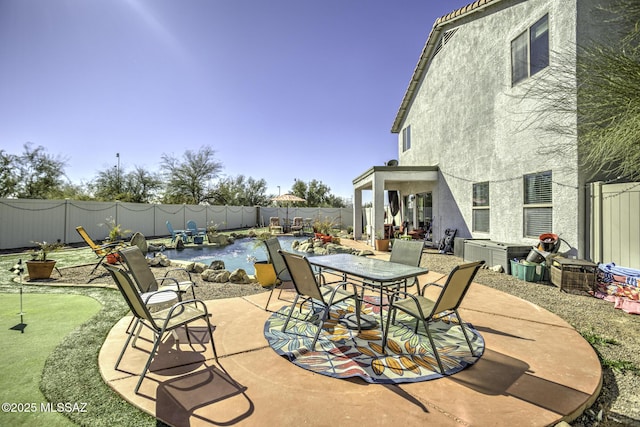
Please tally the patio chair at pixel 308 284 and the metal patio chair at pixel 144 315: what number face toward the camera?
0

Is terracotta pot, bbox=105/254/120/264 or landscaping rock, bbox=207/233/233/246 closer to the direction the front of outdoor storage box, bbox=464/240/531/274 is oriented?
the terracotta pot

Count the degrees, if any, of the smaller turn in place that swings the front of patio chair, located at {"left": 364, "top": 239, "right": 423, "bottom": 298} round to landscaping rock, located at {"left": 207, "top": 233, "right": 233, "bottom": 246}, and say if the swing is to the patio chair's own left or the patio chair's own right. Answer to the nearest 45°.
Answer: approximately 90° to the patio chair's own right

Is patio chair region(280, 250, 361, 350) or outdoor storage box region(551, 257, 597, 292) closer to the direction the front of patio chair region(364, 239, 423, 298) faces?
the patio chair

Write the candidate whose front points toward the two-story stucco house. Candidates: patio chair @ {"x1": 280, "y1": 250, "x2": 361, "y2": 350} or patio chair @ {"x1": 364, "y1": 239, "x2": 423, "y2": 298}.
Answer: patio chair @ {"x1": 280, "y1": 250, "x2": 361, "y2": 350}

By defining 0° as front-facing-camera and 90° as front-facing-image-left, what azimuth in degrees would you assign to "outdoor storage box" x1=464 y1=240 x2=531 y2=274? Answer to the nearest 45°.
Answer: approximately 45°

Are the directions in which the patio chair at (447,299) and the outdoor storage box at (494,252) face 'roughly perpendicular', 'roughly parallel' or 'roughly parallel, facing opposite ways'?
roughly perpendicular

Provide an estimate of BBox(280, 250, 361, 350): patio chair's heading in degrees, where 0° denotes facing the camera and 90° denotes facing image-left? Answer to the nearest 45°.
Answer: approximately 225°

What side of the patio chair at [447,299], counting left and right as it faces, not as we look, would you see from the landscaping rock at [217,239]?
front

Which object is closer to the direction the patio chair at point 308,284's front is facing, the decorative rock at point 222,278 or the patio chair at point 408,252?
the patio chair

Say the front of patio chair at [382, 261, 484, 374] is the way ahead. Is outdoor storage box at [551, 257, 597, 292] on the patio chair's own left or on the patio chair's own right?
on the patio chair's own right

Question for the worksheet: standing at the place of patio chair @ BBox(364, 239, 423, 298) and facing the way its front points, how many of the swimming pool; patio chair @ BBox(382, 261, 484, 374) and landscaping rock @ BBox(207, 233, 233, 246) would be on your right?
2

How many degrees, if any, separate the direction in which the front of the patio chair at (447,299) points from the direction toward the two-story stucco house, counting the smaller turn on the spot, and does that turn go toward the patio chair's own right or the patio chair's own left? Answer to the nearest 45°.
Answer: approximately 45° to the patio chair's own right

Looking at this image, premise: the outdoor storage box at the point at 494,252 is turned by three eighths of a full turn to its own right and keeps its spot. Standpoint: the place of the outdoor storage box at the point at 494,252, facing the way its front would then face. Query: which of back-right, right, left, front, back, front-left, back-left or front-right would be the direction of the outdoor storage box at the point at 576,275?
back-right

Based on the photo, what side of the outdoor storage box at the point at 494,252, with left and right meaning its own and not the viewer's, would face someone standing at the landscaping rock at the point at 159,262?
front
